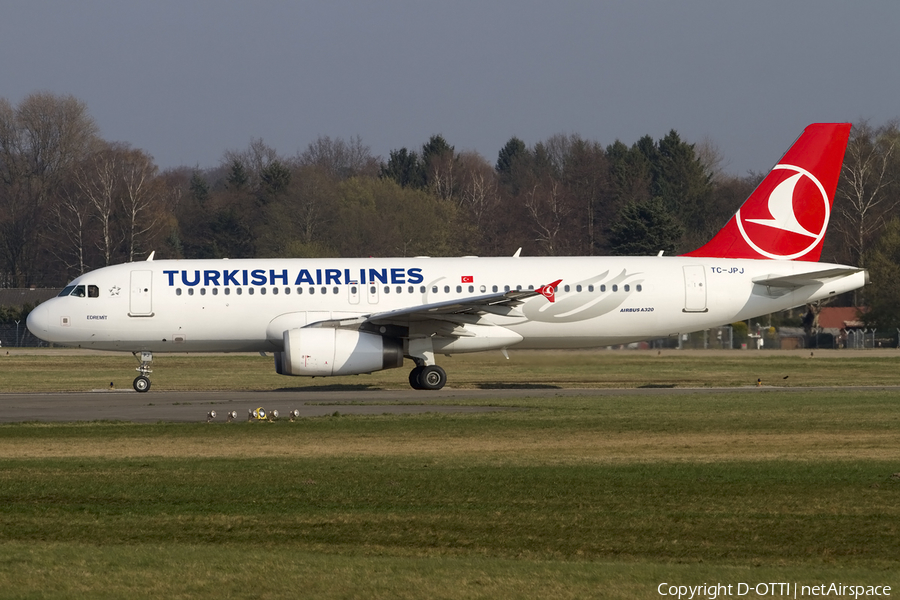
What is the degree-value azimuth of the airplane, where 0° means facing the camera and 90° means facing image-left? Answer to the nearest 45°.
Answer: approximately 90°
